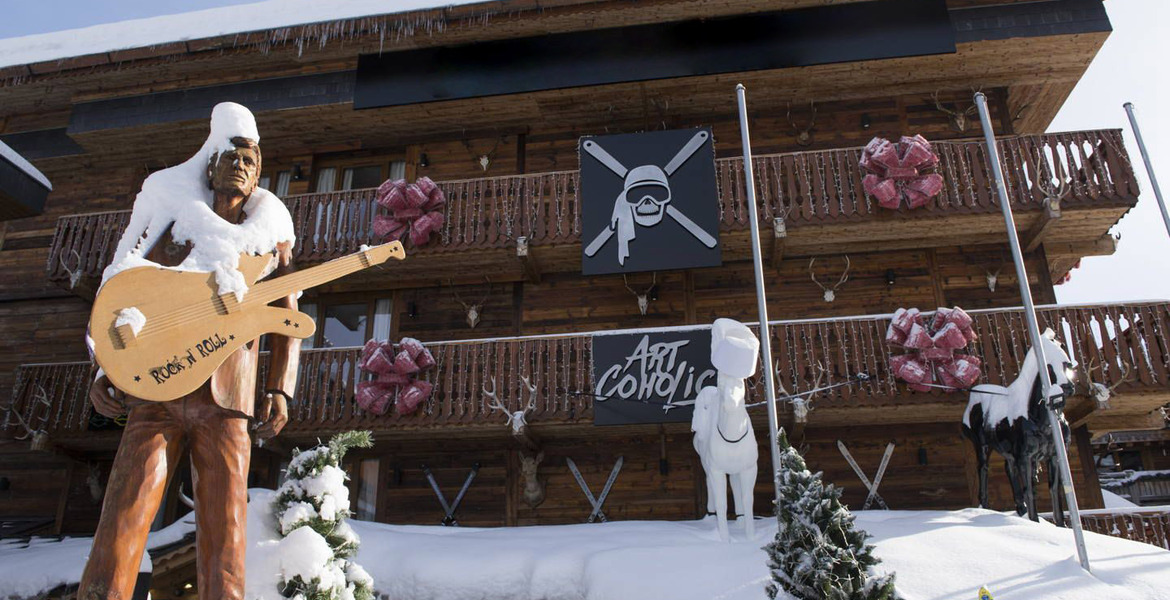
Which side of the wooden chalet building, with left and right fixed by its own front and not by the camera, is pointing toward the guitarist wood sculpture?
front

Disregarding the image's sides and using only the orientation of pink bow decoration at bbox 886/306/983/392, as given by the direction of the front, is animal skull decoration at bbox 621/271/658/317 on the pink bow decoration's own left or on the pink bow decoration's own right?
on the pink bow decoration's own right

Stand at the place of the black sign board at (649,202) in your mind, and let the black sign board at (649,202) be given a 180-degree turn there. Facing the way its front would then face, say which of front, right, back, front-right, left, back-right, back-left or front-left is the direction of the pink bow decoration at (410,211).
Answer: left

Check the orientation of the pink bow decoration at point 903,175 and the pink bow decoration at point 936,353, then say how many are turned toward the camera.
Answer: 2

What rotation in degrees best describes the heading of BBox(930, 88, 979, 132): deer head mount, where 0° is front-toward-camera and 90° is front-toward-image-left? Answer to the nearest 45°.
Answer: approximately 0°
